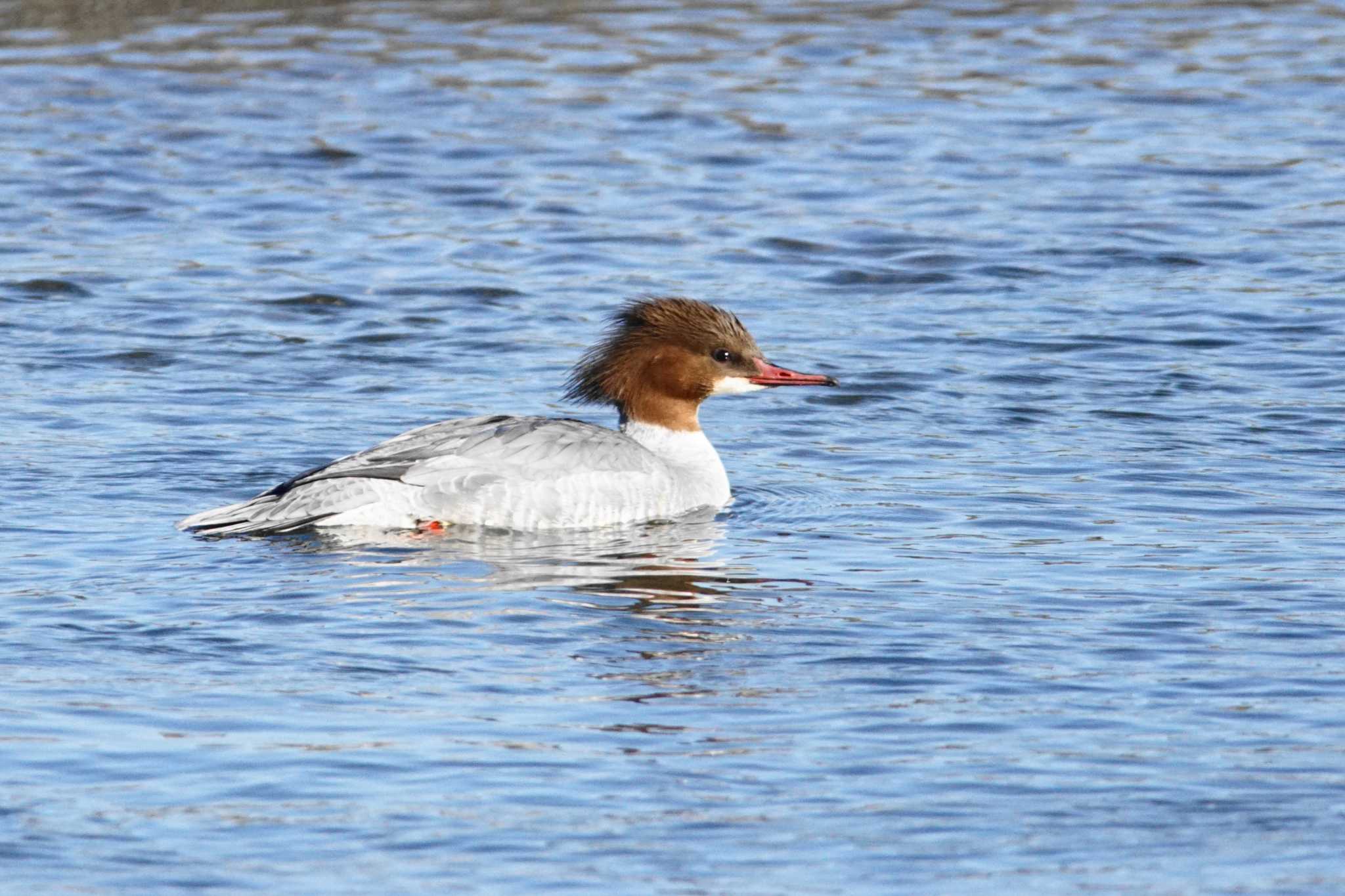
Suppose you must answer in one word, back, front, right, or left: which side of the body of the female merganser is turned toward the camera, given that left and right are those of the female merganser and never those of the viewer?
right
